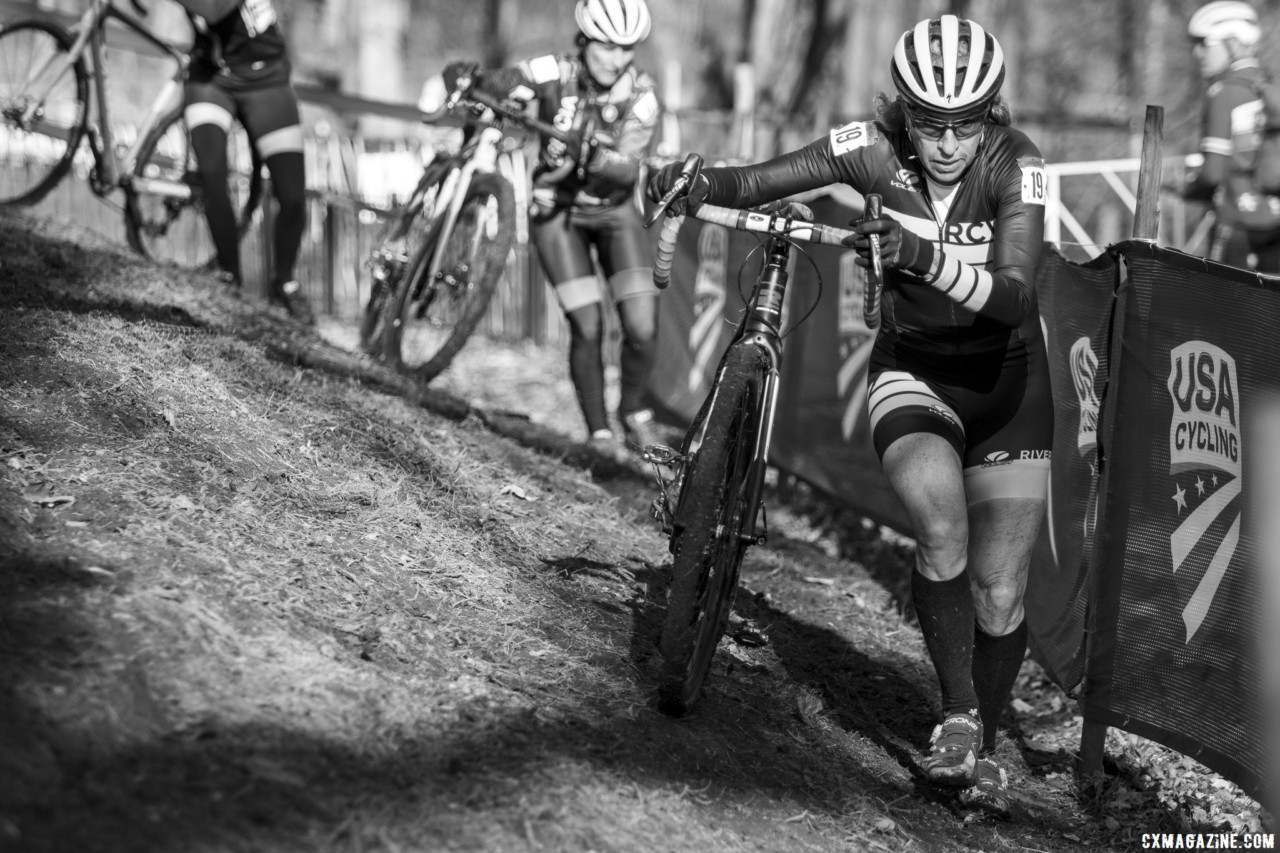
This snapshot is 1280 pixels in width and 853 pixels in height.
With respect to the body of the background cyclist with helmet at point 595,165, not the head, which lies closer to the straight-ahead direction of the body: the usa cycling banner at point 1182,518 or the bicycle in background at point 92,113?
the usa cycling banner

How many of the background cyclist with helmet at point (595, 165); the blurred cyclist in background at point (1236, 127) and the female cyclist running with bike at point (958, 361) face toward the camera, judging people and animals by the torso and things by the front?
2

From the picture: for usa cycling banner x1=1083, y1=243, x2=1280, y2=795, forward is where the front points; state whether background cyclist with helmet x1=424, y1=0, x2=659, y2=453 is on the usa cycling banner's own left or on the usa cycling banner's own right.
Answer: on the usa cycling banner's own right

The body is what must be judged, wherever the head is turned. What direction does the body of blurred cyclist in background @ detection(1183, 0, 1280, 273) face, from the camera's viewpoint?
to the viewer's left

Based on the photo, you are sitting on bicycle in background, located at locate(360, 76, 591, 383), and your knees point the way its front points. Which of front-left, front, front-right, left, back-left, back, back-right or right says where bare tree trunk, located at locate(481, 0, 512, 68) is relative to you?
back-left

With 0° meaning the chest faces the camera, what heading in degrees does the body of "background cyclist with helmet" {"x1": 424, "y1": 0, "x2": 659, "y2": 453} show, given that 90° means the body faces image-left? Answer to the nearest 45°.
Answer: approximately 0°

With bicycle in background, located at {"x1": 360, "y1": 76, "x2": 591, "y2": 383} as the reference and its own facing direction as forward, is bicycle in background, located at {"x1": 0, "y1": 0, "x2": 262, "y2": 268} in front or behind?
behind

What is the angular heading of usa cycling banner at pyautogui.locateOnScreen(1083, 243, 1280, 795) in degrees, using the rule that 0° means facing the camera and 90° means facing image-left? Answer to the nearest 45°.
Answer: approximately 45°

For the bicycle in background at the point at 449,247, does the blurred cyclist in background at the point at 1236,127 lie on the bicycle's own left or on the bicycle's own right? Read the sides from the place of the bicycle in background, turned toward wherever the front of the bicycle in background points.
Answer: on the bicycle's own left

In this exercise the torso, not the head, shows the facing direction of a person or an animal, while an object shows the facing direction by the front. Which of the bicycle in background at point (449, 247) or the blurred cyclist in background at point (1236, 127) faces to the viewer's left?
the blurred cyclist in background

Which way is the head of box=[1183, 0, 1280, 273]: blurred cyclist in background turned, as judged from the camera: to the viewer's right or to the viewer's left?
to the viewer's left

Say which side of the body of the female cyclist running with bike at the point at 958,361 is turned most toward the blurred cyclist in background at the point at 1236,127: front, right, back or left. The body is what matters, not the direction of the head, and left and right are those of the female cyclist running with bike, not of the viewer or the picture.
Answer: back

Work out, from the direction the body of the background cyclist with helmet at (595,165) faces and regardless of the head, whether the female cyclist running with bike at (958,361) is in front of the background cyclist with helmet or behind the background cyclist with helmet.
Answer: in front
